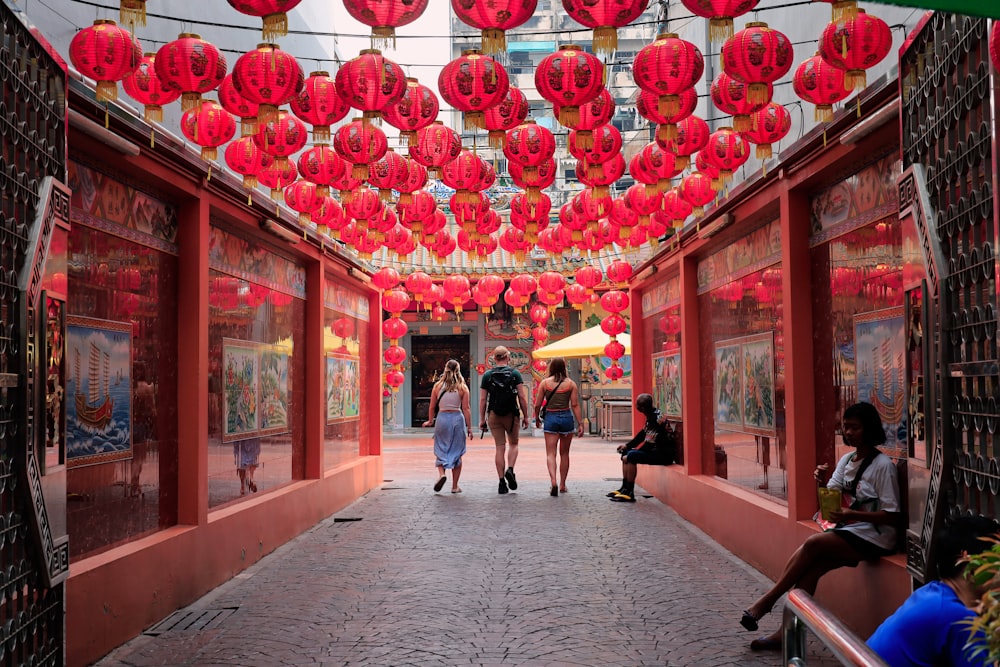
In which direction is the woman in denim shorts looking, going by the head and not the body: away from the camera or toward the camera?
away from the camera

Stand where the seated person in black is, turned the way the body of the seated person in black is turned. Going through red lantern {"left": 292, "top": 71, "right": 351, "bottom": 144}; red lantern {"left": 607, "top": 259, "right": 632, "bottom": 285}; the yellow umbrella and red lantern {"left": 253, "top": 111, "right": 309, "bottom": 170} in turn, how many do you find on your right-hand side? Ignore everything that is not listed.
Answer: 2

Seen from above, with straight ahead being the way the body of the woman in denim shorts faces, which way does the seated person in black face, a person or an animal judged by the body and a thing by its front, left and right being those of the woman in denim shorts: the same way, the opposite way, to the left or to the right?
to the left

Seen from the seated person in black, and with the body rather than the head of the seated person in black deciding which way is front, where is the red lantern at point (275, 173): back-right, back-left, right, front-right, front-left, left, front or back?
front-left

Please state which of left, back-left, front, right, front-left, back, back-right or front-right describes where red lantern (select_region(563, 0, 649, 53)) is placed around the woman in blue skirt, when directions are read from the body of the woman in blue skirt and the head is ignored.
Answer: back

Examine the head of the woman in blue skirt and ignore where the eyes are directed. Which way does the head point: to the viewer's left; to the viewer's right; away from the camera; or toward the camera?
away from the camera

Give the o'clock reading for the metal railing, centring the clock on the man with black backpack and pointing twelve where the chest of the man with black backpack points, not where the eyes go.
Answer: The metal railing is roughly at 6 o'clock from the man with black backpack.

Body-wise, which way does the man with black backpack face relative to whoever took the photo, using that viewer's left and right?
facing away from the viewer

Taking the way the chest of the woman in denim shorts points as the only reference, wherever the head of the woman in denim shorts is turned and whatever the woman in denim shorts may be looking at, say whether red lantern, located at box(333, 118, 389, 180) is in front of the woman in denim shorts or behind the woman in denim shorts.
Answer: behind

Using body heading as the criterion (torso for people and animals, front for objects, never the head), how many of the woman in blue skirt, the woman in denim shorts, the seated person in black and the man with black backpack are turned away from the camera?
3

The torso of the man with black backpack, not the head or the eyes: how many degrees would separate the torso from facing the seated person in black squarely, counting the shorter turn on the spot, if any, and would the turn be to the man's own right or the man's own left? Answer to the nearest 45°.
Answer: approximately 135° to the man's own right

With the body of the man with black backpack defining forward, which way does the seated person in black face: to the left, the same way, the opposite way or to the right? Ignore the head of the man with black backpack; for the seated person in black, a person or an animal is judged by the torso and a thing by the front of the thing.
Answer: to the left

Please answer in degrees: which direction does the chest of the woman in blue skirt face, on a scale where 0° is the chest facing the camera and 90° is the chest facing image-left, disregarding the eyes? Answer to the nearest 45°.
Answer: approximately 180°

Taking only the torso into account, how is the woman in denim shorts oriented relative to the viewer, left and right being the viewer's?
facing away from the viewer

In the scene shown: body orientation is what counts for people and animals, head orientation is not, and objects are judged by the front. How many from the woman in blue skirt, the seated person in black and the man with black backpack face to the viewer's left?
1

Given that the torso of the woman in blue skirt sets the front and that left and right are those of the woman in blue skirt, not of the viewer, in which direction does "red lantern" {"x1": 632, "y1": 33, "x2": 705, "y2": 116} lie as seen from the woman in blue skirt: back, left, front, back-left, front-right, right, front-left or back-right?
back

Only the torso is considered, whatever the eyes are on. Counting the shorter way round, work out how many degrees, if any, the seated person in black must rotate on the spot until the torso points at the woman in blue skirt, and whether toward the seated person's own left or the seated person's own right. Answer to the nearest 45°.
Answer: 0° — they already face them
